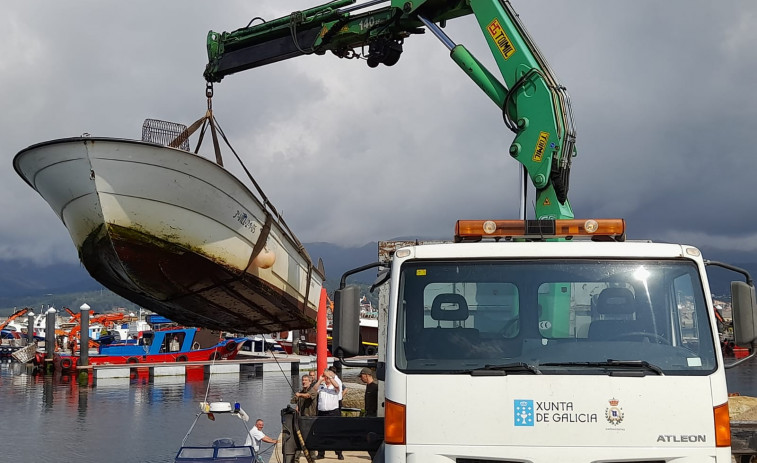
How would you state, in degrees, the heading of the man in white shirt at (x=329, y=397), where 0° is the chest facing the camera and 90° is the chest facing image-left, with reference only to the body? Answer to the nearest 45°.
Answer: approximately 0°

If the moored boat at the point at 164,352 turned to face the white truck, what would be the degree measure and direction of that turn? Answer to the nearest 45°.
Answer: approximately 90° to its right

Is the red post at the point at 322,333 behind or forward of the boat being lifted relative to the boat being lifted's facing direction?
behind

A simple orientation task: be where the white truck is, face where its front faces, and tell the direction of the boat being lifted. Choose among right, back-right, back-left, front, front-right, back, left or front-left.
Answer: back-right

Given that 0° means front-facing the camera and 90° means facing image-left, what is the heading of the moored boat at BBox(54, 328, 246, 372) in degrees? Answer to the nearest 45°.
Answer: approximately 270°

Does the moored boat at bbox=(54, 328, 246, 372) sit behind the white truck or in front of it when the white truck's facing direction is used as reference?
behind

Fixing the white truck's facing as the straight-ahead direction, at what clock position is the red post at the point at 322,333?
The red post is roughly at 5 o'clock from the white truck.

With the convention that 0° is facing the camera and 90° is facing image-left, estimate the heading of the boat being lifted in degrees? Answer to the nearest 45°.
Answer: approximately 45°
